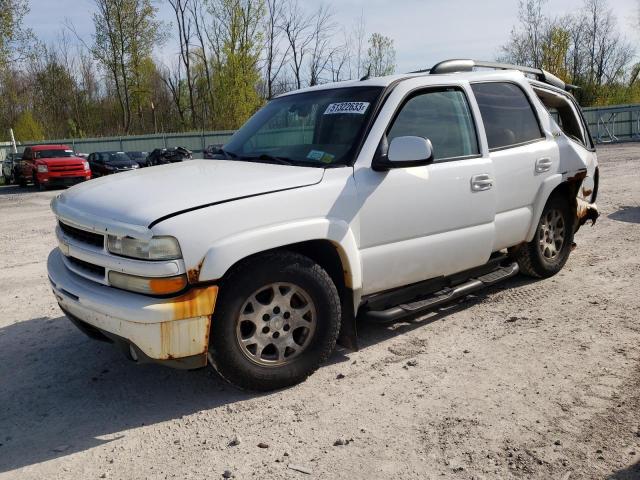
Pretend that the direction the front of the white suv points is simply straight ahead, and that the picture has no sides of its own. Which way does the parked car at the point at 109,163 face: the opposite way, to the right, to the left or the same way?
to the left

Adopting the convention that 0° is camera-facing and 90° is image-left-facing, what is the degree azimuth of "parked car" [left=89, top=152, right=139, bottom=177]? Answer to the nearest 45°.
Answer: approximately 315°

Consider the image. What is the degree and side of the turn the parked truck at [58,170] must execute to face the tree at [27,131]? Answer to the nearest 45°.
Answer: approximately 135° to its left

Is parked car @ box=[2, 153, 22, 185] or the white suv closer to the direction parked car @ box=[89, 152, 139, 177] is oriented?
the white suv

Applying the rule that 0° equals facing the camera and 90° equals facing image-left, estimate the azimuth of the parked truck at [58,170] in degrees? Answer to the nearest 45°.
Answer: approximately 315°

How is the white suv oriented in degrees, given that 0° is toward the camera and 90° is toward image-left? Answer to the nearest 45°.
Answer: approximately 45°

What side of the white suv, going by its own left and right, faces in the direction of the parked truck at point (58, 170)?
right

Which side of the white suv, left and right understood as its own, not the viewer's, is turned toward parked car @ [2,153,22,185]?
right

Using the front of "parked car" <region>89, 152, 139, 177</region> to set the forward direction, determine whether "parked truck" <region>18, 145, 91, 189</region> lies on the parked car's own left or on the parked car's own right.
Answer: on the parked car's own right

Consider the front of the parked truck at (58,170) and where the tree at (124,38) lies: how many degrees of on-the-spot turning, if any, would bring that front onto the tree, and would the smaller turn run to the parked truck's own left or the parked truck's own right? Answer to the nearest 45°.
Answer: approximately 135° to the parked truck's own left

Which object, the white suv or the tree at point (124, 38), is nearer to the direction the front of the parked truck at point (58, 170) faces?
the white suv

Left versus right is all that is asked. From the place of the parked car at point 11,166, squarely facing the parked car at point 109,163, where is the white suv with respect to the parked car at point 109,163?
right

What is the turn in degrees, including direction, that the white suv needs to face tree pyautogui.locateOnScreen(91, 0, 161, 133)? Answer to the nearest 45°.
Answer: approximately 135° to its right
